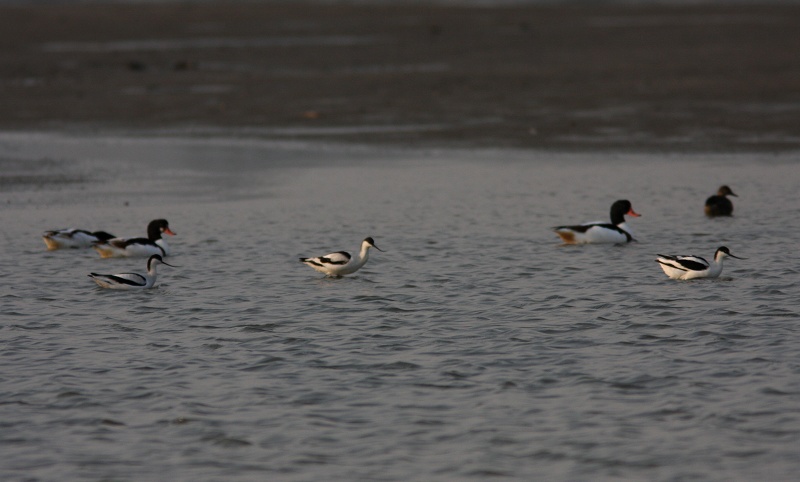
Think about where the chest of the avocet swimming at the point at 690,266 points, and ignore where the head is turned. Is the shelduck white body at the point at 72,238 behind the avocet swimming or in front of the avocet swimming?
behind

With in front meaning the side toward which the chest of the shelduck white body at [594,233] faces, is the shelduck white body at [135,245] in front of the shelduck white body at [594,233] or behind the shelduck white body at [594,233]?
behind

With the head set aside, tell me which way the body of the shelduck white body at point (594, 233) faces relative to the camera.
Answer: to the viewer's right

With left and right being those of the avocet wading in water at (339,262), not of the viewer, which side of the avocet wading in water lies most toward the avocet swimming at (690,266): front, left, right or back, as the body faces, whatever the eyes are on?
front

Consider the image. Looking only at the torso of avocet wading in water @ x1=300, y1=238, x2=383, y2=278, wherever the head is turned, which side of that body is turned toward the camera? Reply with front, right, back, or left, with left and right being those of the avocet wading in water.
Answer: right

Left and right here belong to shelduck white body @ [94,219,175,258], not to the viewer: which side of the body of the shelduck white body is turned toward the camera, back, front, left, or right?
right

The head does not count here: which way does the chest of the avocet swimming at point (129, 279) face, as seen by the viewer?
to the viewer's right

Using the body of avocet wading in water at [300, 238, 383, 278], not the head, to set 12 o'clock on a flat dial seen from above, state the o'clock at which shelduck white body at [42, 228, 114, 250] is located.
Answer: The shelduck white body is roughly at 7 o'clock from the avocet wading in water.

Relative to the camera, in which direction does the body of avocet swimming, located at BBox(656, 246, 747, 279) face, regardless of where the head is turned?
to the viewer's right

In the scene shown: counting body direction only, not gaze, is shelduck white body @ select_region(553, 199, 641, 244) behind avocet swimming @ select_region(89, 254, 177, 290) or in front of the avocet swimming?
in front

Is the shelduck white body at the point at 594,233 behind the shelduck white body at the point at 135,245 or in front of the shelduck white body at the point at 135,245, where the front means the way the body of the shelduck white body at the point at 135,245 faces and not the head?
in front

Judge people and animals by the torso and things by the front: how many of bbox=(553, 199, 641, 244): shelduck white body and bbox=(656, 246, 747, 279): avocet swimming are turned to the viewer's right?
2

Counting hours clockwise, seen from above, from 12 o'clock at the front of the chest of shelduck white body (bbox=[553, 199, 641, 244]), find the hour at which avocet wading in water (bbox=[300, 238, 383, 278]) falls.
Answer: The avocet wading in water is roughly at 5 o'clock from the shelduck white body.

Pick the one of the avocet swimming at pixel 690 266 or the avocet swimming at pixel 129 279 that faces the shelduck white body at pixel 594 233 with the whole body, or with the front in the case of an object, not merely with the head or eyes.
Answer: the avocet swimming at pixel 129 279
